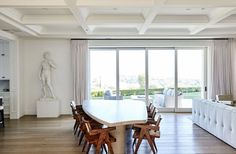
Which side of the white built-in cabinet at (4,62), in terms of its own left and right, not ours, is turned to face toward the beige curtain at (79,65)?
left

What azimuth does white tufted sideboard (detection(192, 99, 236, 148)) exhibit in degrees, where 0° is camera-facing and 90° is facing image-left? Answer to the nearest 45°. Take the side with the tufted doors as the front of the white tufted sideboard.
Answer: approximately 45°
